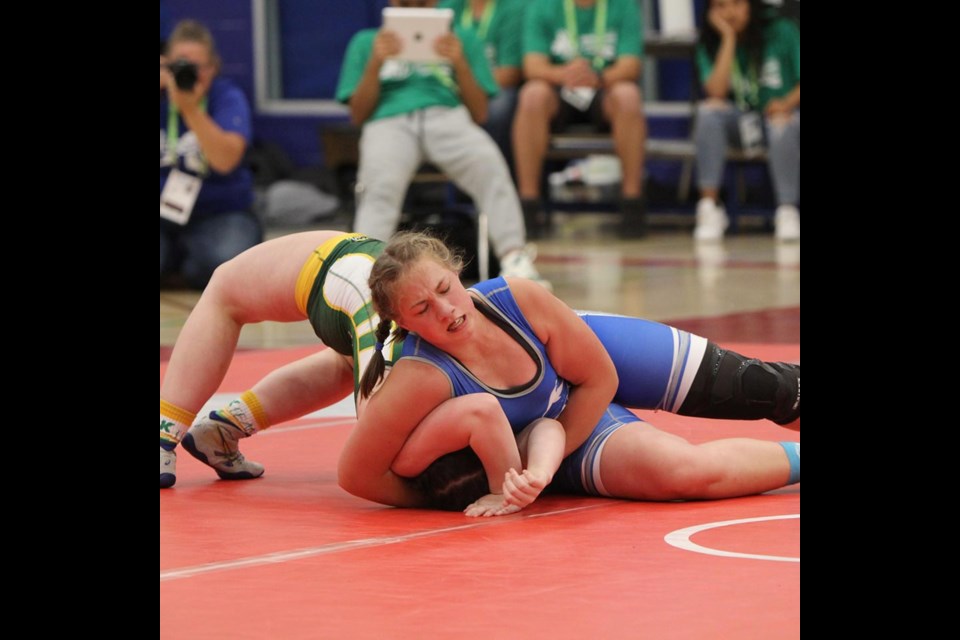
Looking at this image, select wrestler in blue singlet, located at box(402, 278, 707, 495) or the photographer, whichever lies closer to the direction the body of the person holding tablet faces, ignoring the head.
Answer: the wrestler in blue singlet

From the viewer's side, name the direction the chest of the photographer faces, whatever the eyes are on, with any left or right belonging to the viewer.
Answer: facing the viewer

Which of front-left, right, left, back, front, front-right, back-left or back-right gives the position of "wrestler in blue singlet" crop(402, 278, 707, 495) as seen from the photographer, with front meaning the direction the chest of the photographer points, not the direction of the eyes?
front

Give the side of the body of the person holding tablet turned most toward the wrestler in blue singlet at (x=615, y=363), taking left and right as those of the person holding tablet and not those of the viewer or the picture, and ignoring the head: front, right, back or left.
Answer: front

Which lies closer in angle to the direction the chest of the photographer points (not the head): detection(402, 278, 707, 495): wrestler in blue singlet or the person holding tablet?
the wrestler in blue singlet

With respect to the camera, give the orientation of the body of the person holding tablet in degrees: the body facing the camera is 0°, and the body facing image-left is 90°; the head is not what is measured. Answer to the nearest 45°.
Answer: approximately 0°

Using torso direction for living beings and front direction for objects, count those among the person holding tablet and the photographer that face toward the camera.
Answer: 2

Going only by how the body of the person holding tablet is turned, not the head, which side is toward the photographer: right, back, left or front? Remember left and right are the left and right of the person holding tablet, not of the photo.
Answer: right

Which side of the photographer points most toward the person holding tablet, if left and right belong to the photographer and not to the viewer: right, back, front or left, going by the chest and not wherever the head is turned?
left
